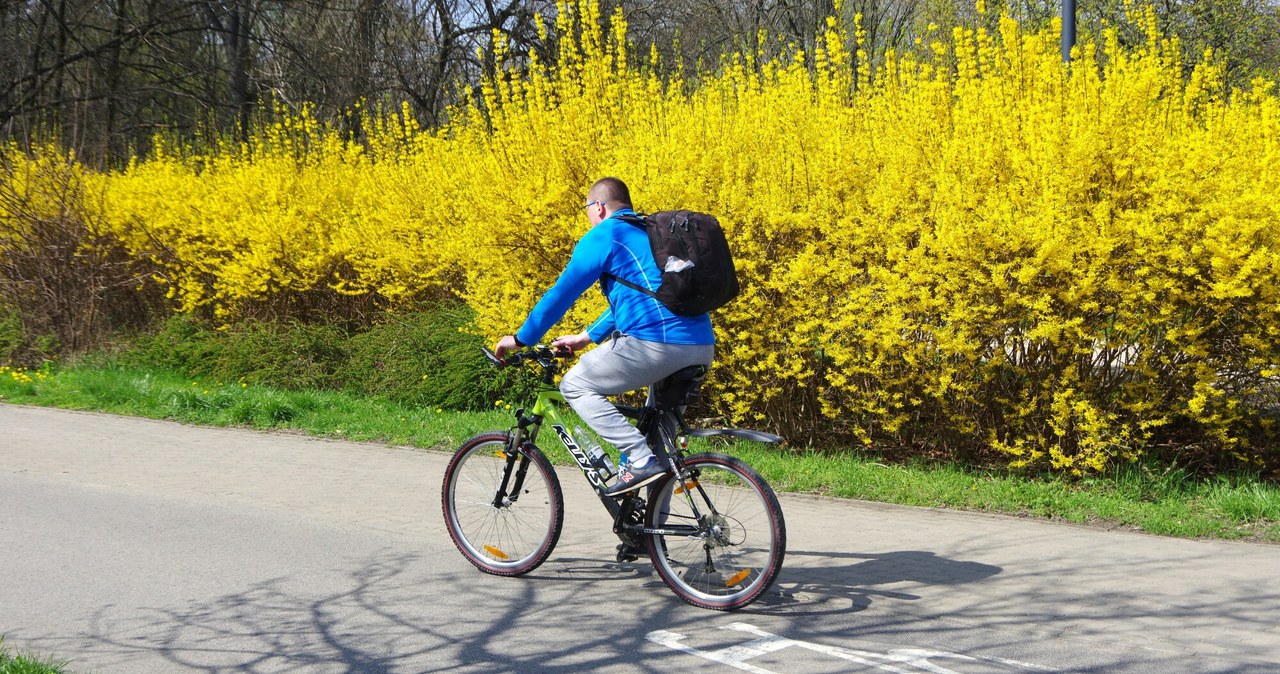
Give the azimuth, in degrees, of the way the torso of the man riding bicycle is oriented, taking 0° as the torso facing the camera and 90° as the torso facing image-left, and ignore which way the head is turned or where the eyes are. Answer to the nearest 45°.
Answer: approximately 135°

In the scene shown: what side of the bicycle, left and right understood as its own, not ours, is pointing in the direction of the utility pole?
right

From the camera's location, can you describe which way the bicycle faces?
facing away from the viewer and to the left of the viewer

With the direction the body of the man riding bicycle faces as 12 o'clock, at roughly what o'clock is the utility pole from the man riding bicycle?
The utility pole is roughly at 3 o'clock from the man riding bicycle.
